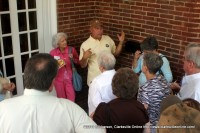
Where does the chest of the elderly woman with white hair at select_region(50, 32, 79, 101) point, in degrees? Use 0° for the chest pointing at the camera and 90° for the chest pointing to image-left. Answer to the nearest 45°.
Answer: approximately 315°
